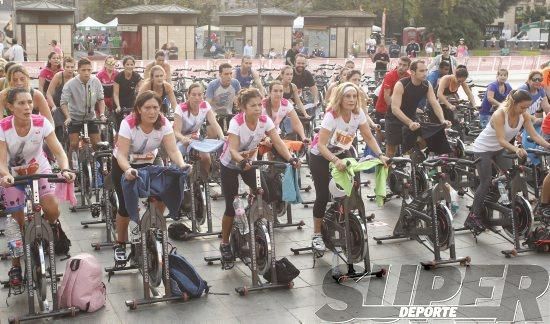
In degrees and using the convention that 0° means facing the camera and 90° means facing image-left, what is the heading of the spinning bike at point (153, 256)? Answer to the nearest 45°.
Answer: approximately 315°

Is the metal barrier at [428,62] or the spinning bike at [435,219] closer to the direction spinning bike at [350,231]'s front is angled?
the spinning bike

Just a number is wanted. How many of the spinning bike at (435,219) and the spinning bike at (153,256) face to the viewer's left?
0

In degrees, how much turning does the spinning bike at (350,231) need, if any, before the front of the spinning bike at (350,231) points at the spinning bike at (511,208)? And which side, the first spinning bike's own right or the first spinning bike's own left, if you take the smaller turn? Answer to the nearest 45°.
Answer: approximately 90° to the first spinning bike's own left

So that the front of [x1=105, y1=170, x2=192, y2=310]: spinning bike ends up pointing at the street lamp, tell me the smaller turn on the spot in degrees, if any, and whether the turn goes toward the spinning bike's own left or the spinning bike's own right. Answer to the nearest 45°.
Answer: approximately 135° to the spinning bike's own left

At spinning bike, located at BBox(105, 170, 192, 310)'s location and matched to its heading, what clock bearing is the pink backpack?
The pink backpack is roughly at 2 o'clock from the spinning bike.

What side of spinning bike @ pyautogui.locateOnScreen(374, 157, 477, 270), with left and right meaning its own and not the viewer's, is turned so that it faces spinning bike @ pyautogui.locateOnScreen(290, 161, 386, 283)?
right

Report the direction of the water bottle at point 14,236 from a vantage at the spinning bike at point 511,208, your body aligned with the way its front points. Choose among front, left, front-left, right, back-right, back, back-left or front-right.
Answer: right

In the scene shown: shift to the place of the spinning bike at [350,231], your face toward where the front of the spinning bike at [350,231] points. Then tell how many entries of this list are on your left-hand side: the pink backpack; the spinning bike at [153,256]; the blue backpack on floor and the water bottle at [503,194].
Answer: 1

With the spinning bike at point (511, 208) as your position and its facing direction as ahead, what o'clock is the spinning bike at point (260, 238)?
the spinning bike at point (260, 238) is roughly at 3 o'clock from the spinning bike at point (511, 208).

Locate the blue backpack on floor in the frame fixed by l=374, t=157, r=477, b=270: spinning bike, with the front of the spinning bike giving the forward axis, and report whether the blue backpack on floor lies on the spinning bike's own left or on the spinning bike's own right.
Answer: on the spinning bike's own right

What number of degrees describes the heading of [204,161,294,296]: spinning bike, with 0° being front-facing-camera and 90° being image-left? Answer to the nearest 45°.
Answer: approximately 315°

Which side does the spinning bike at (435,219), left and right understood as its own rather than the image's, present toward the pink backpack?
right

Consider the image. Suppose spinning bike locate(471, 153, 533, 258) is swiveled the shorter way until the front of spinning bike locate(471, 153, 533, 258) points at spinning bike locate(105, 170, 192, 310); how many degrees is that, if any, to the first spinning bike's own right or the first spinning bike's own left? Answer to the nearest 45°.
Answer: approximately 90° to the first spinning bike's own right
